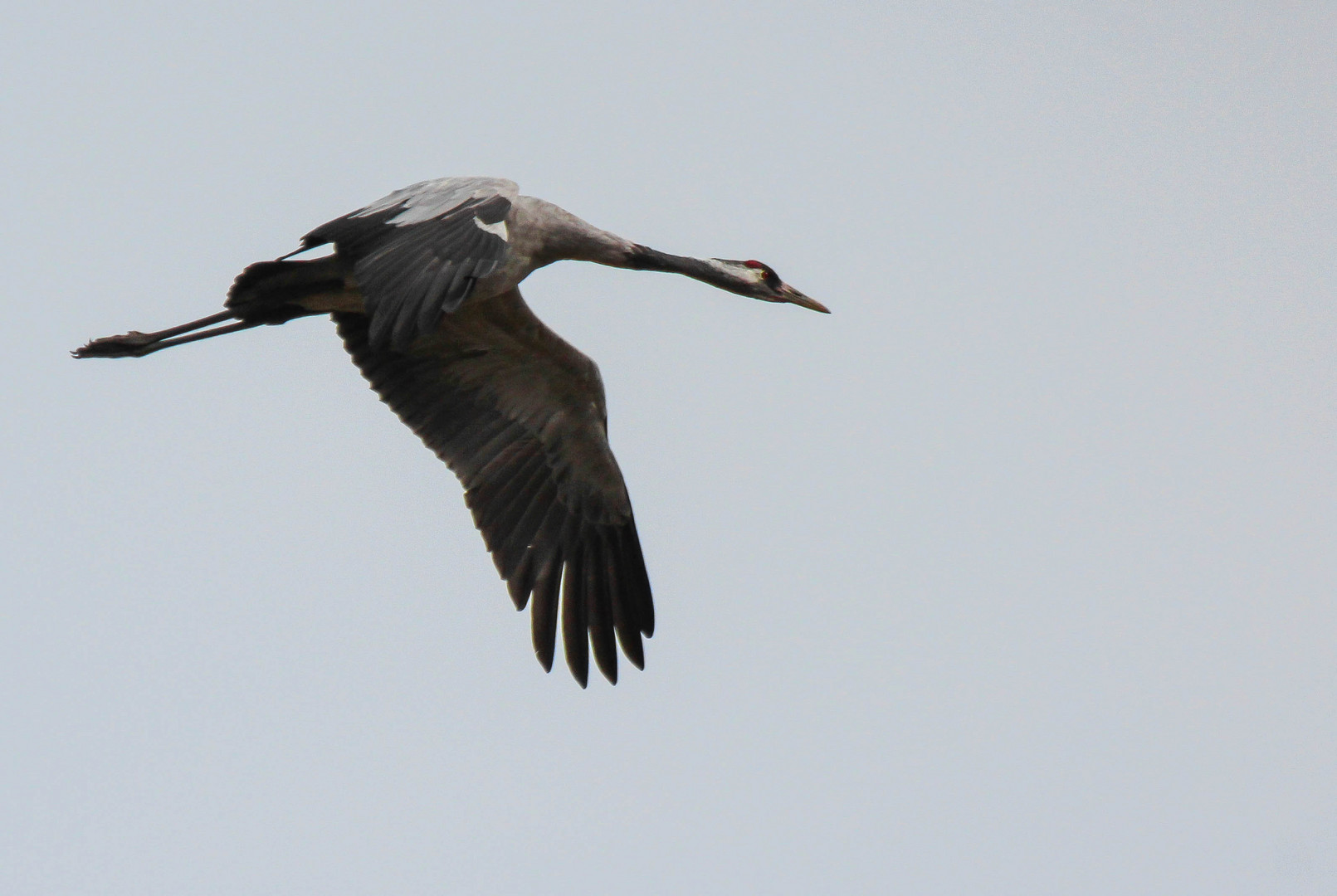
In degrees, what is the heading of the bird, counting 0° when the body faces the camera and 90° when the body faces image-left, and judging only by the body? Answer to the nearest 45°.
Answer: approximately 270°
